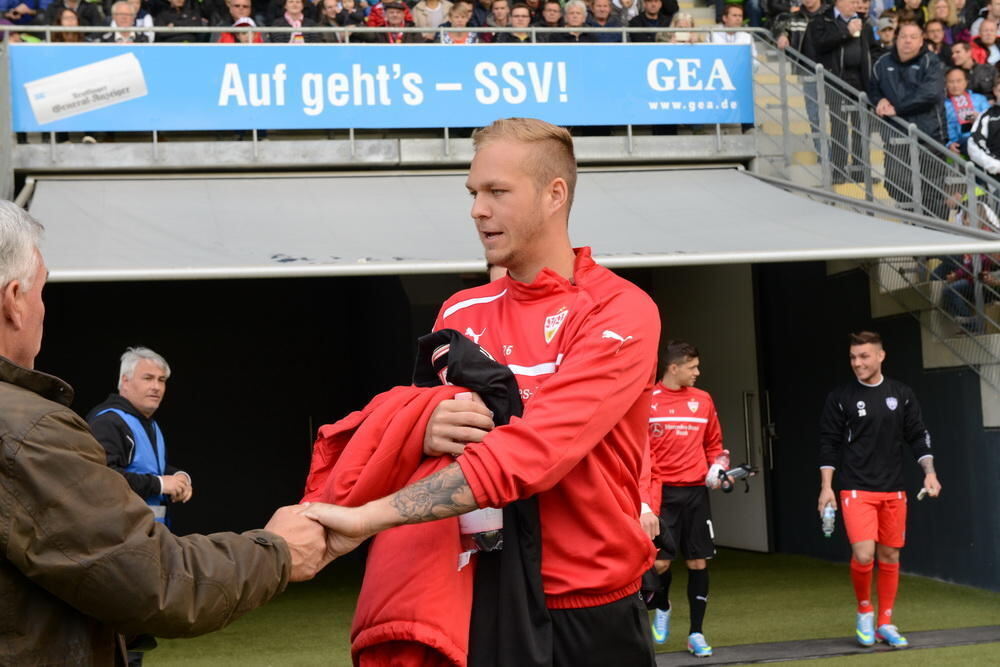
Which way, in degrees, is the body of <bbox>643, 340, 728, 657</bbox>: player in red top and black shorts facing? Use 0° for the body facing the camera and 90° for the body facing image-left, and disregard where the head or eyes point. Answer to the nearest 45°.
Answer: approximately 0°

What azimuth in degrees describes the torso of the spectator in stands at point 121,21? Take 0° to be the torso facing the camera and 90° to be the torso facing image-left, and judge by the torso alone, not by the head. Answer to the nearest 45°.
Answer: approximately 0°

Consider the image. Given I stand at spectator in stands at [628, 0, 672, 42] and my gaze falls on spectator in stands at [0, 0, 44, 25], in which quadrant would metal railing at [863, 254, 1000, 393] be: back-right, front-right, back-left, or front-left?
back-left

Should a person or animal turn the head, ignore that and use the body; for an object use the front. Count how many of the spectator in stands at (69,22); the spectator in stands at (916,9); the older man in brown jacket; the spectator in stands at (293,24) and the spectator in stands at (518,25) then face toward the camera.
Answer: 4

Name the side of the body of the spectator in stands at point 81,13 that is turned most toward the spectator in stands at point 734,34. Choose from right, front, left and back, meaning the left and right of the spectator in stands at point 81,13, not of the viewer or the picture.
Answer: left

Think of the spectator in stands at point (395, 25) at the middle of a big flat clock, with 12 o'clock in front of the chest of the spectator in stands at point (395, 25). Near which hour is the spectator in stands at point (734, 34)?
the spectator in stands at point (734, 34) is roughly at 9 o'clock from the spectator in stands at point (395, 25).

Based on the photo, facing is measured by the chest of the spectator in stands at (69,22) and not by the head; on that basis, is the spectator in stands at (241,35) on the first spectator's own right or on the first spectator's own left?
on the first spectator's own left
